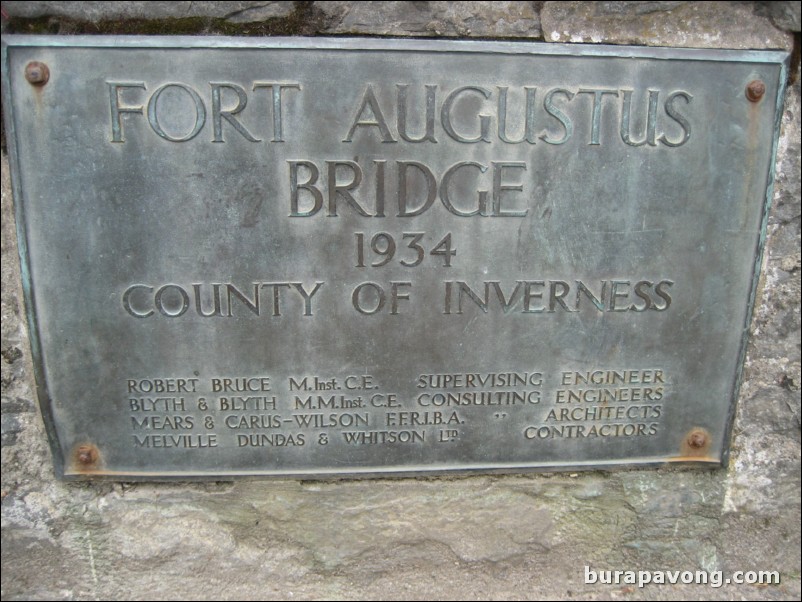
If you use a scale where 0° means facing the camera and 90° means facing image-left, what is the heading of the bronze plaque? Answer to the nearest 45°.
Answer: approximately 0°
